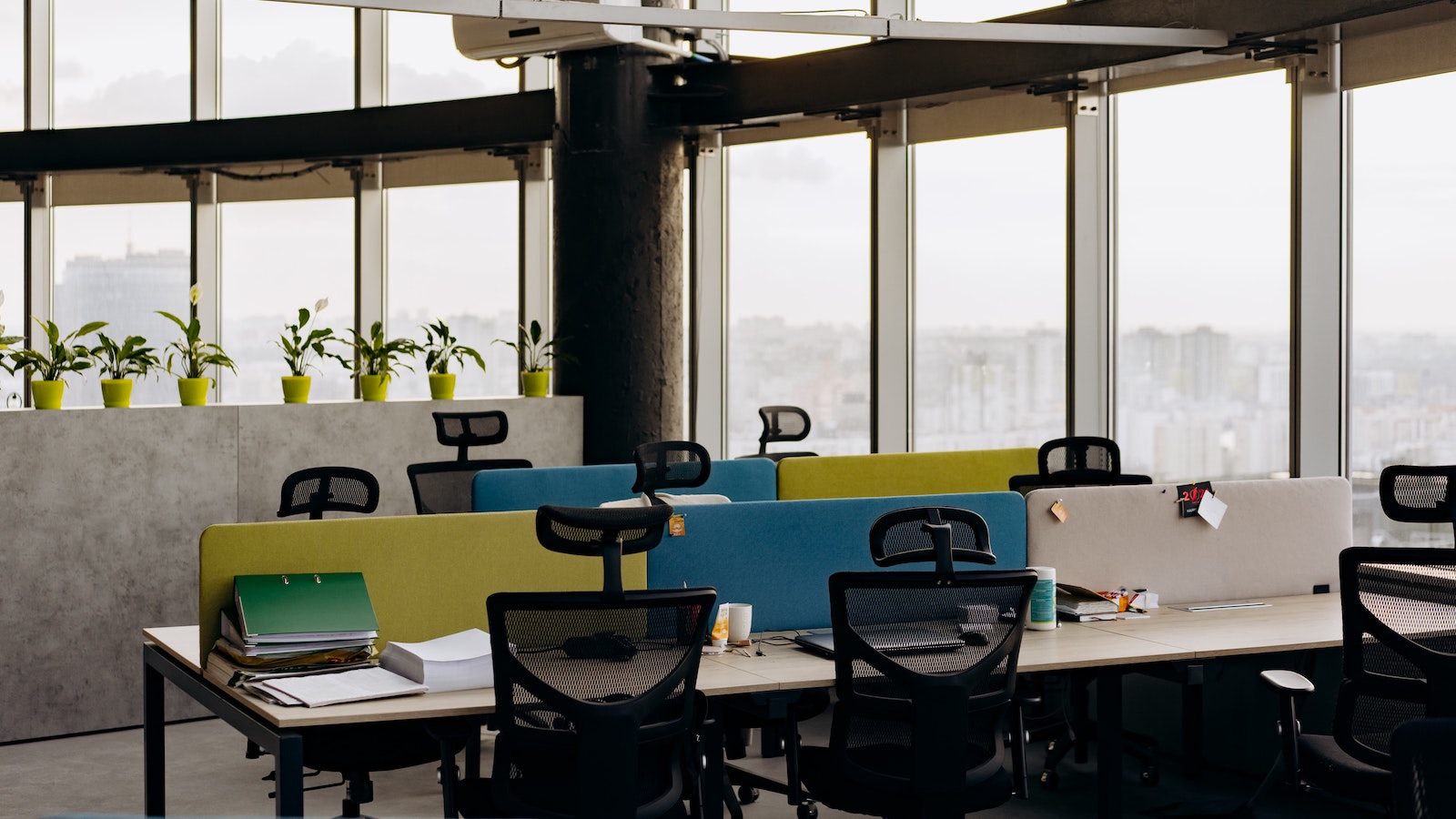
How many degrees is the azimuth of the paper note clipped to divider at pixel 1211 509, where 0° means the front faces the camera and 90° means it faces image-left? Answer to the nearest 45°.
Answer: approximately 0°

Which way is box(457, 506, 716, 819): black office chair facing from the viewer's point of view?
away from the camera

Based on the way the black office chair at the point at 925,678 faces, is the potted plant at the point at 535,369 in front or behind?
in front

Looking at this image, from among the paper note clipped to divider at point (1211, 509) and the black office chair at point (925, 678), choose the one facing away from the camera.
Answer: the black office chair

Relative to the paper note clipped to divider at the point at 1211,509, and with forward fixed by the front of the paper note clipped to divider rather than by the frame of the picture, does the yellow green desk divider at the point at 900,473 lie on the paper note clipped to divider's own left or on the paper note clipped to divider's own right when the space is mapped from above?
on the paper note clipped to divider's own right

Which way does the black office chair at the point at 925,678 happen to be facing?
away from the camera

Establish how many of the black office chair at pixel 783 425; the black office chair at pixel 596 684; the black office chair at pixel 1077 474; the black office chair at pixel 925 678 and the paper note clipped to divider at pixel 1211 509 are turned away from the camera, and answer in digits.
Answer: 2

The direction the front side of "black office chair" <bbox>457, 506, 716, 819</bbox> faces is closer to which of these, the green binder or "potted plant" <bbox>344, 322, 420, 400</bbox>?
the potted plant

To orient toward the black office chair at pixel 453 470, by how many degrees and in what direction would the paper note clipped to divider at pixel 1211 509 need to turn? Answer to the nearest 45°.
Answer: approximately 90° to its right

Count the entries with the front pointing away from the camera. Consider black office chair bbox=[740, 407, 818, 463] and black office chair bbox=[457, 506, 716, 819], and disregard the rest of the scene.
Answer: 1
